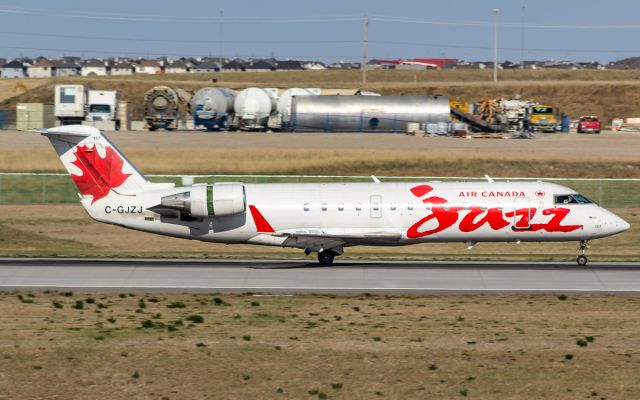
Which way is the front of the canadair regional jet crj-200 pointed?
to the viewer's right
